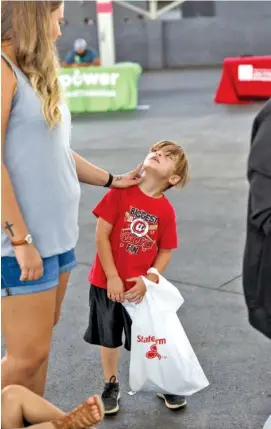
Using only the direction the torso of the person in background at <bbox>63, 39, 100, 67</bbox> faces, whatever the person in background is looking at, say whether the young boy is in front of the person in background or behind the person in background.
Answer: in front

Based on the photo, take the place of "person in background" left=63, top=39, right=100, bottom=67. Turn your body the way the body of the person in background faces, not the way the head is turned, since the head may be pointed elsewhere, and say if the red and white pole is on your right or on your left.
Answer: on your left

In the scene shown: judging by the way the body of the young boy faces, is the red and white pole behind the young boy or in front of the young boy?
behind

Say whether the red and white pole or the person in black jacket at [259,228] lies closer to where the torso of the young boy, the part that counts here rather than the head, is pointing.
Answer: the person in black jacket

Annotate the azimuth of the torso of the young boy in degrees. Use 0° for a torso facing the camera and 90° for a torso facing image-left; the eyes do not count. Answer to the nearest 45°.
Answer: approximately 0°

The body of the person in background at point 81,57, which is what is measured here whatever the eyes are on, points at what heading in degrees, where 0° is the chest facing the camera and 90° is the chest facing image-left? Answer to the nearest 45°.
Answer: approximately 0°

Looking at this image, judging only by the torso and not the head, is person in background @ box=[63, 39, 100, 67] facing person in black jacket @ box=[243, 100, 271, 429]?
yes

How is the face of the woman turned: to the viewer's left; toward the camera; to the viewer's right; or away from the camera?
to the viewer's right

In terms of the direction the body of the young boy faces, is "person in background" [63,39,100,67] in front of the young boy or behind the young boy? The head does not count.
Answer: behind
